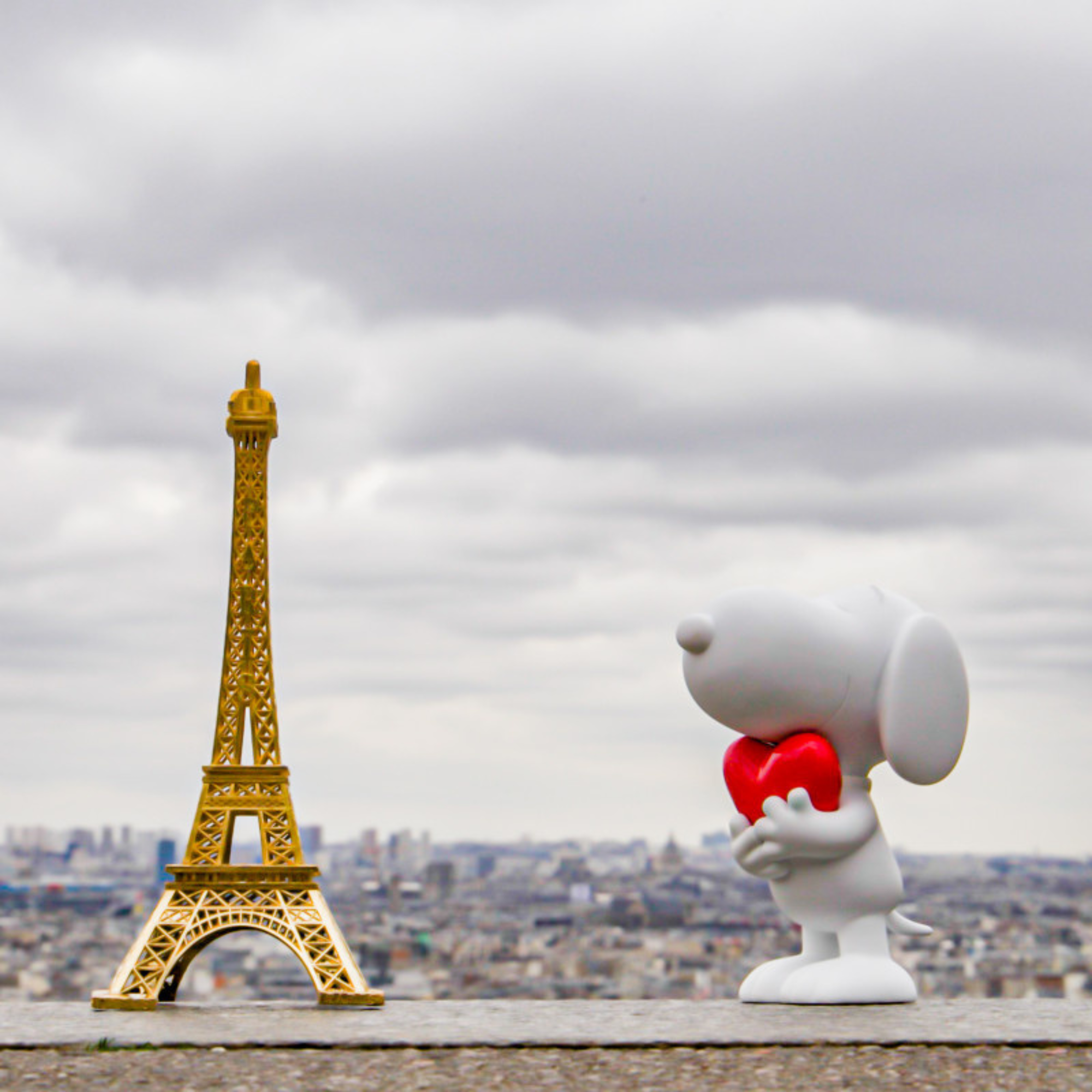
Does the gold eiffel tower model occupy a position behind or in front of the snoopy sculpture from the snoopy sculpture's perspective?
in front

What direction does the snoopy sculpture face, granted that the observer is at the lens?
facing to the left of the viewer
